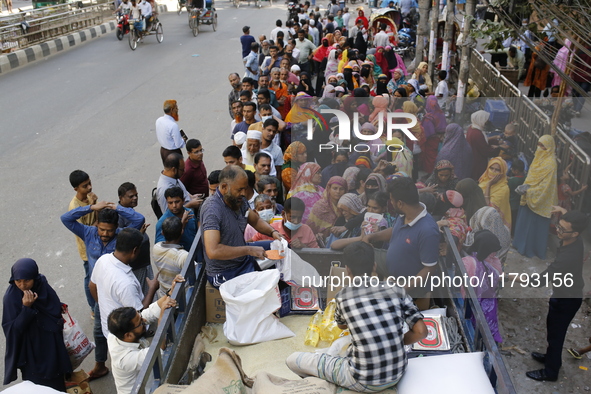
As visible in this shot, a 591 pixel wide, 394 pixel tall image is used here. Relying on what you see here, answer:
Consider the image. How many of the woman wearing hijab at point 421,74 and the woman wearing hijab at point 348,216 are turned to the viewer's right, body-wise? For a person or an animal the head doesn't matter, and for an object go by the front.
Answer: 0

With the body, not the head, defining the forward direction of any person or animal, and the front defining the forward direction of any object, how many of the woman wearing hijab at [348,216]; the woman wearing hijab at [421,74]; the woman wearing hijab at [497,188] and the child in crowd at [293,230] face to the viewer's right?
0

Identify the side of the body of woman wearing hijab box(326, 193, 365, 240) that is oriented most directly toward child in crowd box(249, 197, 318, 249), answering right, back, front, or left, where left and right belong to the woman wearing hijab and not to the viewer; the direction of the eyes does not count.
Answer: front

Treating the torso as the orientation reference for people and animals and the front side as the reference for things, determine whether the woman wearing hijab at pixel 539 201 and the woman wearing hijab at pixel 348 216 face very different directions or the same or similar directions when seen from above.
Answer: same or similar directions

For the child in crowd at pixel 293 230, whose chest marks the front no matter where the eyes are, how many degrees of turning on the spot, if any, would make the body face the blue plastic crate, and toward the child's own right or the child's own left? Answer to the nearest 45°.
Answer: approximately 135° to the child's own left

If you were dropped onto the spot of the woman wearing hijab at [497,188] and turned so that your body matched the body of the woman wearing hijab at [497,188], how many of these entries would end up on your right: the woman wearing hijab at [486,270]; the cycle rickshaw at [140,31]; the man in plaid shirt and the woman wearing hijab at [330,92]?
2

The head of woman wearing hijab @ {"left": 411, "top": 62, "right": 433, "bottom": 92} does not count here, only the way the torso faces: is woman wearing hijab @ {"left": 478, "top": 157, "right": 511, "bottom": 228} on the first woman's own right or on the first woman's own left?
on the first woman's own left

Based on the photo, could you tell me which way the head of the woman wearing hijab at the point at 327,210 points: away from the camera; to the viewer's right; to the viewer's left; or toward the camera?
toward the camera

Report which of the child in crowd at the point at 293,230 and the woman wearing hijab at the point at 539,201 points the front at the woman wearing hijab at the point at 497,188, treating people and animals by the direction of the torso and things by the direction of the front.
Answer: the woman wearing hijab at the point at 539,201

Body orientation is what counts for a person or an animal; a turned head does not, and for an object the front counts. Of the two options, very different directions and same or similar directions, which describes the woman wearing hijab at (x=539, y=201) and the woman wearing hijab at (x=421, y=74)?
same or similar directions

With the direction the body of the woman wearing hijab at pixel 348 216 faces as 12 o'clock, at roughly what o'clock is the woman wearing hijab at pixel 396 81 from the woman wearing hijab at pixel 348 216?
the woman wearing hijab at pixel 396 81 is roughly at 5 o'clock from the woman wearing hijab at pixel 348 216.

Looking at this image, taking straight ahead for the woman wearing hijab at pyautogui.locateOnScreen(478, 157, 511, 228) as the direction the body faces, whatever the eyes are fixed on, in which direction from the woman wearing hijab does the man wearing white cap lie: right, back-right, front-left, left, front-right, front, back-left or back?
front-right

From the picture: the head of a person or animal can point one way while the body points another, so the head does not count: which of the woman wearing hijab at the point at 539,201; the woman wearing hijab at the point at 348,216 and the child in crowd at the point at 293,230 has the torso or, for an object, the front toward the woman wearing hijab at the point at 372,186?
the woman wearing hijab at the point at 539,201

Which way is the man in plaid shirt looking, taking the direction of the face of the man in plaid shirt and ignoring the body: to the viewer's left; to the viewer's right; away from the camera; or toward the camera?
away from the camera

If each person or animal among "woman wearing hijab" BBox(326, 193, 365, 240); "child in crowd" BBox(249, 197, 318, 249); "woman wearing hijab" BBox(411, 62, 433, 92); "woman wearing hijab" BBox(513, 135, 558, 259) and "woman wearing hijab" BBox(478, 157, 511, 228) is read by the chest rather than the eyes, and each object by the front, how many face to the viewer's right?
0

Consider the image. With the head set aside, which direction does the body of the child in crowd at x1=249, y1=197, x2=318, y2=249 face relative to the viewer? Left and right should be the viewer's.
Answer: facing the viewer
